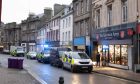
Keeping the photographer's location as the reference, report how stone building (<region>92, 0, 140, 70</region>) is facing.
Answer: facing the viewer and to the left of the viewer

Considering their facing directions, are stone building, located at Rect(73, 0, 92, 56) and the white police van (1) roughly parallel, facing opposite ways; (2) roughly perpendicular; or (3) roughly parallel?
roughly perpendicular

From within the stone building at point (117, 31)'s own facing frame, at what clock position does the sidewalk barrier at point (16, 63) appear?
The sidewalk barrier is roughly at 1 o'clock from the stone building.

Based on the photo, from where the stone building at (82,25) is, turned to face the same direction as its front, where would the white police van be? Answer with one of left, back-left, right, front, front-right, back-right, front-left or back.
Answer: front-left

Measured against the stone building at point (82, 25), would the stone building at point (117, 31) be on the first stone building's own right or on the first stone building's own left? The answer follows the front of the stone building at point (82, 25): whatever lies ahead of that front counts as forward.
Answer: on the first stone building's own left

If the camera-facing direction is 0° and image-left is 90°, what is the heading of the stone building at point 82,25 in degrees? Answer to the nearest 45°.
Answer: approximately 45°

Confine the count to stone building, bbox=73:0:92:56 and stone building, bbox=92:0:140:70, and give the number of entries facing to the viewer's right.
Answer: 0

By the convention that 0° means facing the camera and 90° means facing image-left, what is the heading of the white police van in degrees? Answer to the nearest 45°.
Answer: approximately 315°

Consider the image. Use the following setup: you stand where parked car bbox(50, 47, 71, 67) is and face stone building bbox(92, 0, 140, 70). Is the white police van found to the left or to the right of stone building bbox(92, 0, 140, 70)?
right

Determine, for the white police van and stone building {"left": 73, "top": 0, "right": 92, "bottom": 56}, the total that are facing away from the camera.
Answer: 0

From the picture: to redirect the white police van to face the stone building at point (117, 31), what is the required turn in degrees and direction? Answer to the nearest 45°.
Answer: approximately 90° to its left

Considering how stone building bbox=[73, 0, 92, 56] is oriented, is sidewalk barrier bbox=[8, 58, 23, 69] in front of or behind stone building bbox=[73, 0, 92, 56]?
in front
